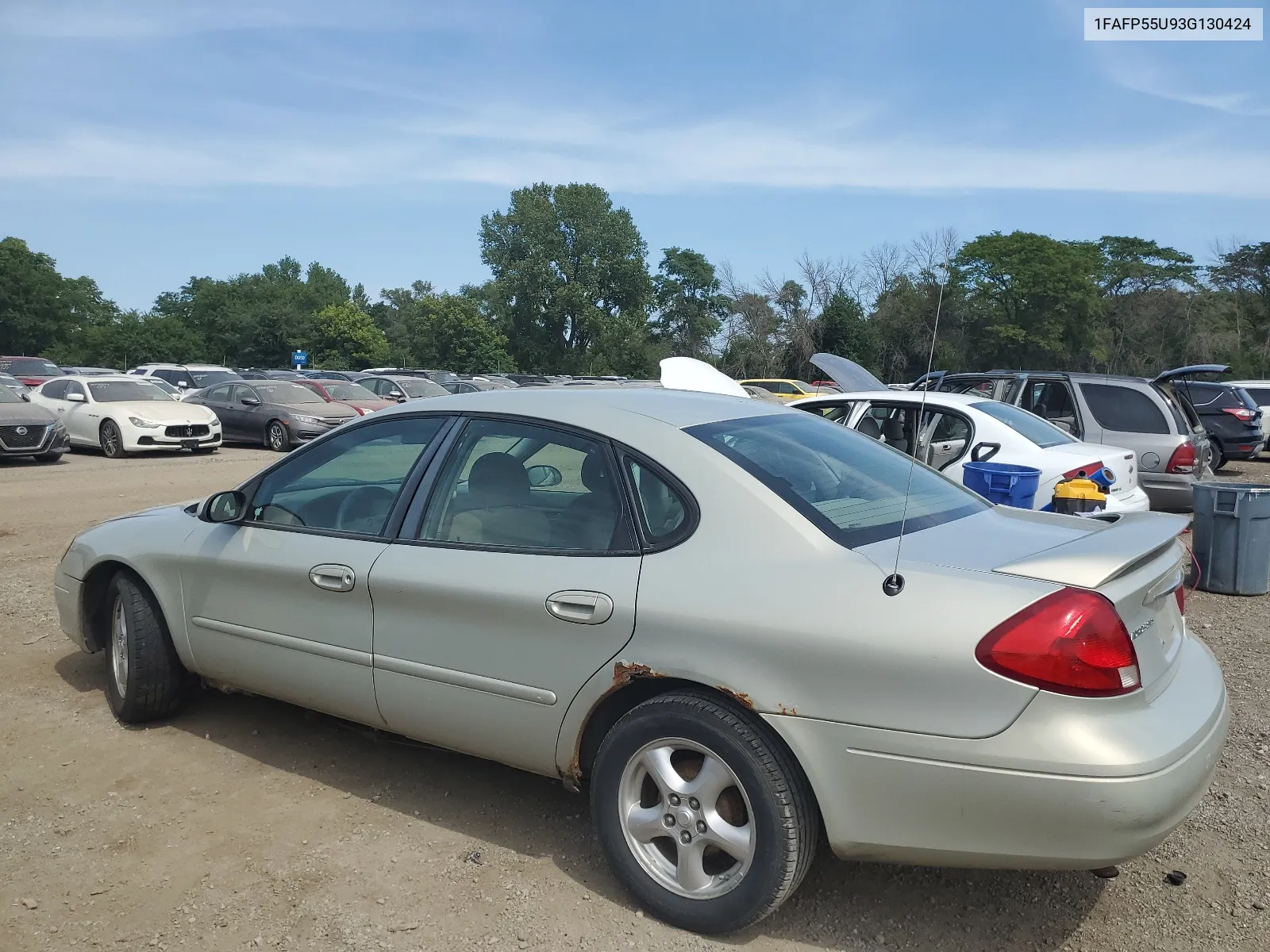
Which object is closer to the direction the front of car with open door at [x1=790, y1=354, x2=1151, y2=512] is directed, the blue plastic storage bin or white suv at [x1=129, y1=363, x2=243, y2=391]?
the white suv

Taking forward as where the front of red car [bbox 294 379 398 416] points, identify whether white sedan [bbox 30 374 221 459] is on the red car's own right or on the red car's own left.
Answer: on the red car's own right

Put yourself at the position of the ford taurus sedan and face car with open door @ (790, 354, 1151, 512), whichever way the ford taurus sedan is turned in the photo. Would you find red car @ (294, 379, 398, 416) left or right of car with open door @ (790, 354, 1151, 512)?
left

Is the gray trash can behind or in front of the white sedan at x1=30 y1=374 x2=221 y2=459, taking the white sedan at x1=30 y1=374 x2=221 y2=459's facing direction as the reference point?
in front

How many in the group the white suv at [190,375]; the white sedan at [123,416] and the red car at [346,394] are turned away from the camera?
0

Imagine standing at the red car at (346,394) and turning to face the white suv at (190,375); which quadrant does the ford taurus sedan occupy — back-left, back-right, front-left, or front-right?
back-left

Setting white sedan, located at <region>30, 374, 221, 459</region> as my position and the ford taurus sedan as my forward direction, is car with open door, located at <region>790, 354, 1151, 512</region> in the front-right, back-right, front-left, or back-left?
front-left

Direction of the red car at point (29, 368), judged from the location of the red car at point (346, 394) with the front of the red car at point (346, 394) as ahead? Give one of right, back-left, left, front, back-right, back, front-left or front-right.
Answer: back

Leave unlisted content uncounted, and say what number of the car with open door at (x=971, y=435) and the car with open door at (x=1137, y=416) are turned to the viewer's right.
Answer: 0

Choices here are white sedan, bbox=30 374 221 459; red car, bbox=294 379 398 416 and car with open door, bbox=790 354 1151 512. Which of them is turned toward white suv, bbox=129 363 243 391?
the car with open door

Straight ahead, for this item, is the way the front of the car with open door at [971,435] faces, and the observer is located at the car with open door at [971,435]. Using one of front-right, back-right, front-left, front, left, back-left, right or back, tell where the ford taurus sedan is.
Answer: back-left

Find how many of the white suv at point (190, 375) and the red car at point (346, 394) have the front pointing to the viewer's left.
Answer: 0

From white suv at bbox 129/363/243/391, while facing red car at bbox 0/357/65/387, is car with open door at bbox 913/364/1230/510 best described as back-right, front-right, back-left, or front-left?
back-left

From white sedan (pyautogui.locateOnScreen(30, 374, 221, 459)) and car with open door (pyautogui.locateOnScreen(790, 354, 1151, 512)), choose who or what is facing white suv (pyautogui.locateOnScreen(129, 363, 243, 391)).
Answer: the car with open door

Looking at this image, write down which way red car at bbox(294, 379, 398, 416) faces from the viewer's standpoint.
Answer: facing the viewer and to the right of the viewer

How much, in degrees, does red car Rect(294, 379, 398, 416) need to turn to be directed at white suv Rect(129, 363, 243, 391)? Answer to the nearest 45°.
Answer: approximately 180°
